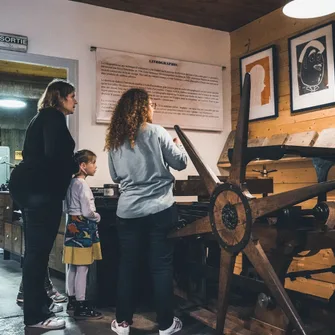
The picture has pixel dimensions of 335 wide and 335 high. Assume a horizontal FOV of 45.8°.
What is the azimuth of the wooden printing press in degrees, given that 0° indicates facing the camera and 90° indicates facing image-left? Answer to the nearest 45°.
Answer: approximately 45°

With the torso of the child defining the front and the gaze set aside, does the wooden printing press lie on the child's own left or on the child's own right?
on the child's own right

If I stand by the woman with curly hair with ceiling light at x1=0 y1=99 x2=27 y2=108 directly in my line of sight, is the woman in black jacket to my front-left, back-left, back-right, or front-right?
front-left

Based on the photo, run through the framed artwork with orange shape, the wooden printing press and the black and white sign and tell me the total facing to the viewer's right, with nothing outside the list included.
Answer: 0

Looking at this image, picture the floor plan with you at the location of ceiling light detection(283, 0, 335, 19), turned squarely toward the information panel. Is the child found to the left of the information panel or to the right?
left

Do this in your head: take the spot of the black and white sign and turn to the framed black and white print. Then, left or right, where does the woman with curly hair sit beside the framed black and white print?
right

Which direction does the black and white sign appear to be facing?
toward the camera

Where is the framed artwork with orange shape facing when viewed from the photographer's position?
facing the viewer and to the left of the viewer

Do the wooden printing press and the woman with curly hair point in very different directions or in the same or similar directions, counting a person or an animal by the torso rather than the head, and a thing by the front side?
very different directions

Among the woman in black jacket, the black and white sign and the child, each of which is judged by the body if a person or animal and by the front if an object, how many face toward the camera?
1

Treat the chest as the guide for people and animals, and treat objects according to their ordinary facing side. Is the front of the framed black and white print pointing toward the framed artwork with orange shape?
no

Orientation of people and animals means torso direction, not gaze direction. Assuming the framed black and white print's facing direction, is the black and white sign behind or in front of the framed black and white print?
in front

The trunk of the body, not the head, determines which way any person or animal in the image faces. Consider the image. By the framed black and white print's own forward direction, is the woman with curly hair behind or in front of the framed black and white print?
in front

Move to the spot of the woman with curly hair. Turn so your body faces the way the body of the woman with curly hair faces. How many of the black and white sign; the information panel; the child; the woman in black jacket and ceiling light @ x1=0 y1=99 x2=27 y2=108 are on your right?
0

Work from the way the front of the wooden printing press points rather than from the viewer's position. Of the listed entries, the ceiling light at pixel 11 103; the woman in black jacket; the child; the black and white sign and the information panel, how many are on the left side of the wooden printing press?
0

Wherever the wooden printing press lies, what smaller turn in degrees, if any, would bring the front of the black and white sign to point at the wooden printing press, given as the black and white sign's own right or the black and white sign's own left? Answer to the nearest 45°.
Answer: approximately 45° to the black and white sign's own left

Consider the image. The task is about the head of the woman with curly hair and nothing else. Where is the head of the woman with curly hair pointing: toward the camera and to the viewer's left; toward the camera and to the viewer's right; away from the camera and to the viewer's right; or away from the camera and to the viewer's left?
away from the camera and to the viewer's right
